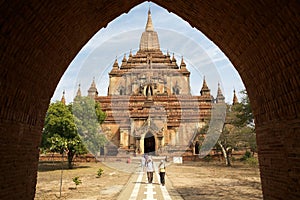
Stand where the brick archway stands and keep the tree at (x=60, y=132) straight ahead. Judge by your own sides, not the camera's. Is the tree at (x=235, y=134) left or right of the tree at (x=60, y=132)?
right

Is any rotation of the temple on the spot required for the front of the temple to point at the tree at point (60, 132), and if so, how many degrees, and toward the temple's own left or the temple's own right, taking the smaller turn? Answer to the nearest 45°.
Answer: approximately 45° to the temple's own right

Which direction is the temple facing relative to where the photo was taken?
toward the camera

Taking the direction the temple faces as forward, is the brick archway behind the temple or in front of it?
in front

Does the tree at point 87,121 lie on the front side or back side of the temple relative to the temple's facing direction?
on the front side

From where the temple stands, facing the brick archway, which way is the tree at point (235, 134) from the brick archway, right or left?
left

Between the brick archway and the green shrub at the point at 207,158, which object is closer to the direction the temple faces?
the brick archway

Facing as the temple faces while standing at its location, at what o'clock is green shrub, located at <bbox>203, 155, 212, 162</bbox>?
The green shrub is roughly at 10 o'clock from the temple.

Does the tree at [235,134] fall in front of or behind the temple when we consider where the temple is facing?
in front
